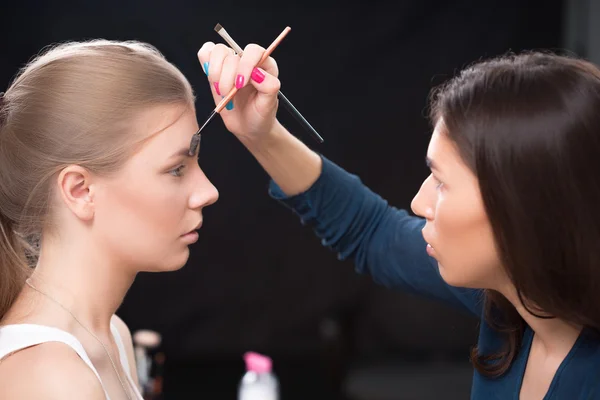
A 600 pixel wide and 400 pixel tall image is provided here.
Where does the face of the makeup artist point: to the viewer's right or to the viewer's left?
to the viewer's left

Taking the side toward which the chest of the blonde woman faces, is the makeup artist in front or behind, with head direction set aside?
in front

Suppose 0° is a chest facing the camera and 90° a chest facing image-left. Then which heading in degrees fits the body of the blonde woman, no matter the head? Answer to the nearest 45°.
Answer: approximately 270°

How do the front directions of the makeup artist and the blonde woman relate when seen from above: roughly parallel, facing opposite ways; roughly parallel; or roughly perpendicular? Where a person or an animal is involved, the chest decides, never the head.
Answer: roughly parallel, facing opposite ways

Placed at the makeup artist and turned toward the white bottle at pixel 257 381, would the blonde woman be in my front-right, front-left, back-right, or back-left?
front-left

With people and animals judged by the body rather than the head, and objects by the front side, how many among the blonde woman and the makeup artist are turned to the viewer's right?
1

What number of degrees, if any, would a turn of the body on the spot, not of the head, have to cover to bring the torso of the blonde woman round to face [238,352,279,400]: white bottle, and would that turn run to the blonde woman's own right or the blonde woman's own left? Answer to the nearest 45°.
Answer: approximately 45° to the blonde woman's own left

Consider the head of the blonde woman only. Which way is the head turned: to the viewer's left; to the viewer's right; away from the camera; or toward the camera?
to the viewer's right

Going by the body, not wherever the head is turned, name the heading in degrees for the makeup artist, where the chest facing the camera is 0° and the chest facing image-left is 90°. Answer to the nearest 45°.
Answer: approximately 45°
